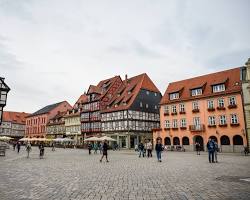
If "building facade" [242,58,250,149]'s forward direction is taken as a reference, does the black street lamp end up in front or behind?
in front

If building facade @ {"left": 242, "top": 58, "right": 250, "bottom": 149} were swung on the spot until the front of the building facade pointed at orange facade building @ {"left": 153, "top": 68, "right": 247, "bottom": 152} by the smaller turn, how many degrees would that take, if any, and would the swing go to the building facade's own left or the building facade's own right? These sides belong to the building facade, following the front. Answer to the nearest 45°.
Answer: approximately 90° to the building facade's own right

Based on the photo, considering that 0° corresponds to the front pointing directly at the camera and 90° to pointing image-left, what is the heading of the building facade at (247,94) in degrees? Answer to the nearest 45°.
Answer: approximately 45°

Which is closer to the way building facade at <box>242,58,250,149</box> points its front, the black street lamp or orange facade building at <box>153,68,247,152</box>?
the black street lamp
